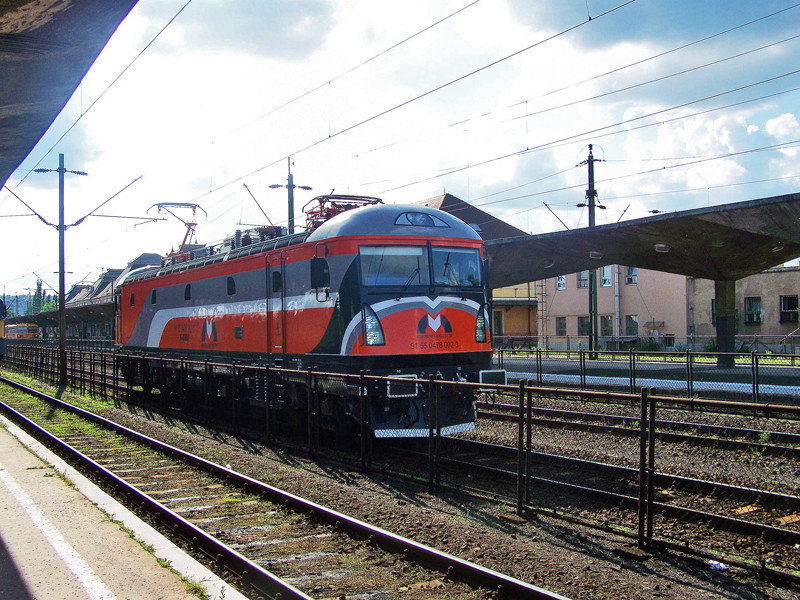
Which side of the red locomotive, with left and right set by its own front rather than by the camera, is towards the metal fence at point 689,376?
left

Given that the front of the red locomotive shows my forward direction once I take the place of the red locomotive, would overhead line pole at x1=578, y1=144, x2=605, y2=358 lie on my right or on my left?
on my left

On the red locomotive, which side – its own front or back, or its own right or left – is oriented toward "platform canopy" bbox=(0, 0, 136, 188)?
right

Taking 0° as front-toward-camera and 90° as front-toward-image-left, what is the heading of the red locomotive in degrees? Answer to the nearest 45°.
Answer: approximately 315°

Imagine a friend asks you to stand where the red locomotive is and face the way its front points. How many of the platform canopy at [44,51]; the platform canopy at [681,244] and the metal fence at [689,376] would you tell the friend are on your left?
2

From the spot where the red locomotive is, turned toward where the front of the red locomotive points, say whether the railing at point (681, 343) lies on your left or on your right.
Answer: on your left

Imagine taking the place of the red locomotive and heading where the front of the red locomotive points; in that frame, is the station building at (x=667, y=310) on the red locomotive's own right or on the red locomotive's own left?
on the red locomotive's own left

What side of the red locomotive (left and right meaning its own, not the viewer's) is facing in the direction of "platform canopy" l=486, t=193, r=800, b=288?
left

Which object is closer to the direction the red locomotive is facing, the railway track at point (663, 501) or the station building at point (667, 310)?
the railway track

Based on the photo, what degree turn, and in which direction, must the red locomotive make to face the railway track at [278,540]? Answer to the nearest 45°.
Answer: approximately 45° to its right
